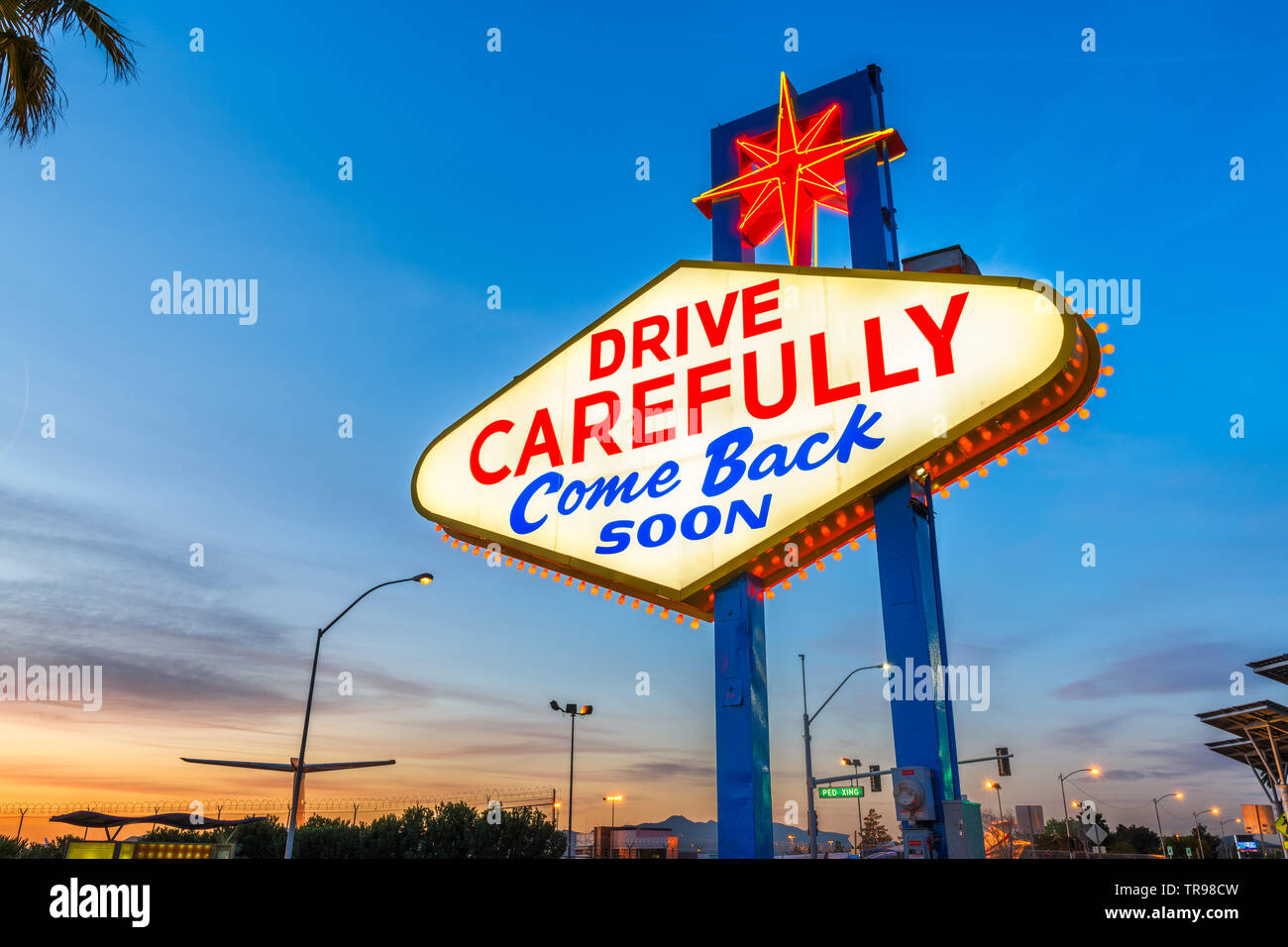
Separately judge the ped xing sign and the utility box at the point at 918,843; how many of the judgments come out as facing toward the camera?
2

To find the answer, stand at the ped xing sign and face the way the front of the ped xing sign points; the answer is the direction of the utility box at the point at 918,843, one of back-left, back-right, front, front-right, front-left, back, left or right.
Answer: front

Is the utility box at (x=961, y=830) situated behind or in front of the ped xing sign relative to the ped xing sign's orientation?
in front

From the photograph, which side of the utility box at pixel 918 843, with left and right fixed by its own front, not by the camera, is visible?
front

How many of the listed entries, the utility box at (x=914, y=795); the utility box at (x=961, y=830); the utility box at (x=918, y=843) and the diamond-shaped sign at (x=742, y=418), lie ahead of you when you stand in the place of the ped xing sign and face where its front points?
4

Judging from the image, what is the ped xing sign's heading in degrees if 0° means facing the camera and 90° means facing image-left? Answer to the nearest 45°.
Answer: approximately 0°

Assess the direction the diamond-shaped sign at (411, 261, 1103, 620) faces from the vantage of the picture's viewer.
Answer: facing the viewer and to the left of the viewer

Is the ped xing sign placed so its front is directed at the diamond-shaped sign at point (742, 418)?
yes

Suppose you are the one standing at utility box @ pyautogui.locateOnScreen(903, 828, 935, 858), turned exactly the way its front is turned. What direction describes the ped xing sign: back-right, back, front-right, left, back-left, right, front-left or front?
back

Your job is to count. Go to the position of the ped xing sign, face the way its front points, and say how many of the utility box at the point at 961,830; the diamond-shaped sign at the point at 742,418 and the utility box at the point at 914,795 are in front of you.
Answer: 3
